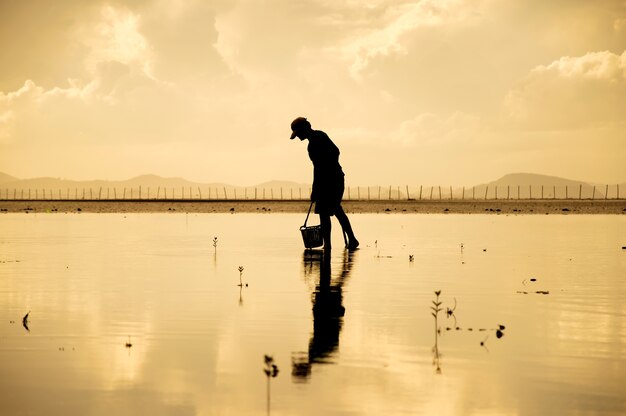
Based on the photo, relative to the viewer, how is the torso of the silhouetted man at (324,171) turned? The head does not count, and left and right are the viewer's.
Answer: facing to the left of the viewer

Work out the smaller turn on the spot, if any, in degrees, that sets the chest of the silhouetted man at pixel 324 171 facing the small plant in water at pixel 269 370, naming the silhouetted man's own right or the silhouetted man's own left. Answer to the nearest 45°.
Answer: approximately 90° to the silhouetted man's own left

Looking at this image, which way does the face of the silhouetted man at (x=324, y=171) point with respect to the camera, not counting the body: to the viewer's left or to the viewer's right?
to the viewer's left
